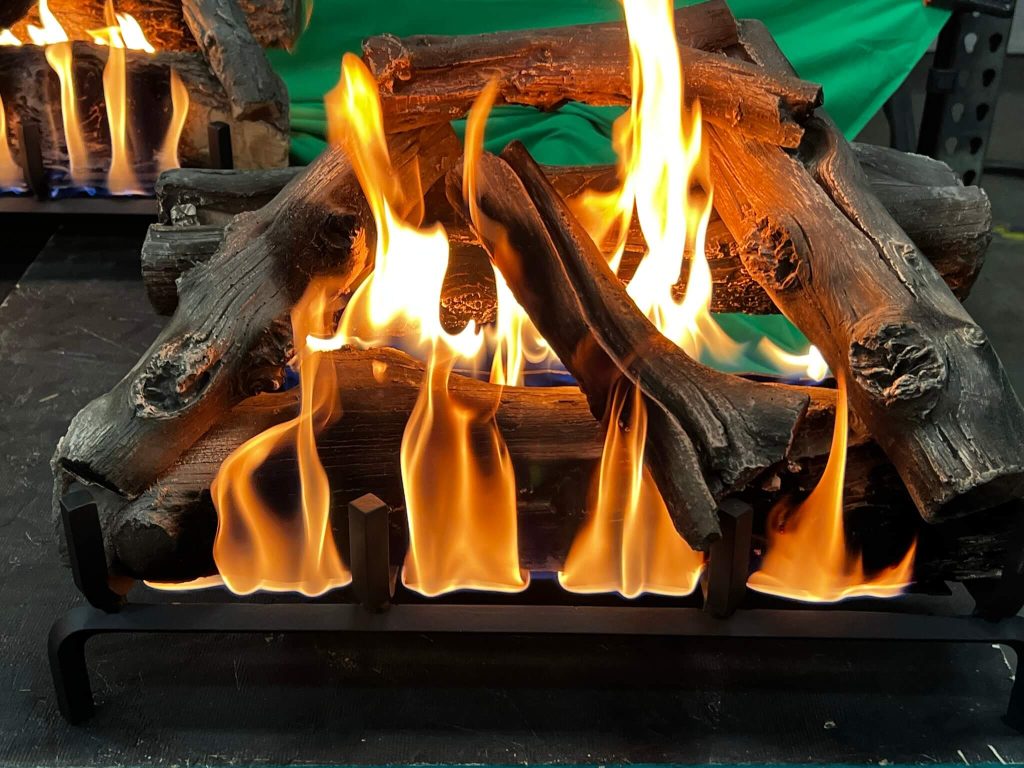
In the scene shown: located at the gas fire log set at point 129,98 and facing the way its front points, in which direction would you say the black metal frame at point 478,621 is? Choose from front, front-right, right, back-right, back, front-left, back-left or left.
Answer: front

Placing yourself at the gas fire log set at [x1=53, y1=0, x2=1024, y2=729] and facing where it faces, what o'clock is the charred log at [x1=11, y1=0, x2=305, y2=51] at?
The charred log is roughly at 5 o'clock from the gas fire log set.

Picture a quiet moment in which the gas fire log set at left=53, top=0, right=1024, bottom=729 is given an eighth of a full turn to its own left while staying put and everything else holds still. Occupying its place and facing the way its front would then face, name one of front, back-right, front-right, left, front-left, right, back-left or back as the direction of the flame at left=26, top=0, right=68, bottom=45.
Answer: back

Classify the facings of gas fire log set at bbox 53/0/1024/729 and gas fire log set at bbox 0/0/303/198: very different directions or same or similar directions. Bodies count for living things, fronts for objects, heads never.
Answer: same or similar directions

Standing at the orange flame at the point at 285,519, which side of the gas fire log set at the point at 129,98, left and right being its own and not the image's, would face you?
front

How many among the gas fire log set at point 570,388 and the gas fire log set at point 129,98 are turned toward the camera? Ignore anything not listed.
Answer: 2

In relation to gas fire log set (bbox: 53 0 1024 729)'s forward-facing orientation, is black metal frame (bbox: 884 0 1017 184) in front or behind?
behind

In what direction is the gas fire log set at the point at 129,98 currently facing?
toward the camera

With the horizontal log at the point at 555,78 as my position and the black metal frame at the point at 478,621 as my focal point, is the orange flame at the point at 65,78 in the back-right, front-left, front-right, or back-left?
back-right

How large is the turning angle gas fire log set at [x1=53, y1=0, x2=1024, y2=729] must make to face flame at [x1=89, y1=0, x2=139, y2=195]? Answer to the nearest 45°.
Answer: approximately 135° to its right

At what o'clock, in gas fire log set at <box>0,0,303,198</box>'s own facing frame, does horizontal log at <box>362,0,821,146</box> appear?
The horizontal log is roughly at 11 o'clock from the gas fire log set.

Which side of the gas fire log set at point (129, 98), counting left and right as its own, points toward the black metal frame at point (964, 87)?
left

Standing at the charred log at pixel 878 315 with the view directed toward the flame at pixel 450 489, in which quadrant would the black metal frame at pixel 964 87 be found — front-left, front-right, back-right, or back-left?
back-right

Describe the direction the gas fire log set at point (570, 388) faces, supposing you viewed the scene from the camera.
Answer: facing the viewer

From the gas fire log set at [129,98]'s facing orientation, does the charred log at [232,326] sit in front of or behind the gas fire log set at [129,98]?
in front

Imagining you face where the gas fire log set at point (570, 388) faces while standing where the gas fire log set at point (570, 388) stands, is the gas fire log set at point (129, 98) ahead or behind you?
behind
